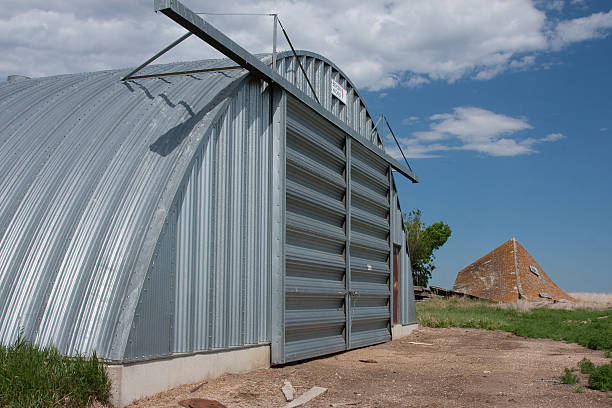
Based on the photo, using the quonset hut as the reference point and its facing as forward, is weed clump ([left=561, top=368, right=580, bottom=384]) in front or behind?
in front

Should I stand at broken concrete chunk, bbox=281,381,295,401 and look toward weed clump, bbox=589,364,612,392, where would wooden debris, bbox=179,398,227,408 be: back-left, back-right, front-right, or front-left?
back-right

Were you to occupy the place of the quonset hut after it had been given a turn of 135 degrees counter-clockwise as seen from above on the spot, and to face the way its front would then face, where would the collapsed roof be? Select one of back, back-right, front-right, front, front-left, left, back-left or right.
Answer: front-right

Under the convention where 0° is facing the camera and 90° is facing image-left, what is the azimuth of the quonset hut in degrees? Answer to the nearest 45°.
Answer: approximately 315°

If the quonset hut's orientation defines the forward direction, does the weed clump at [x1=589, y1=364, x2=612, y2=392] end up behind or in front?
in front
